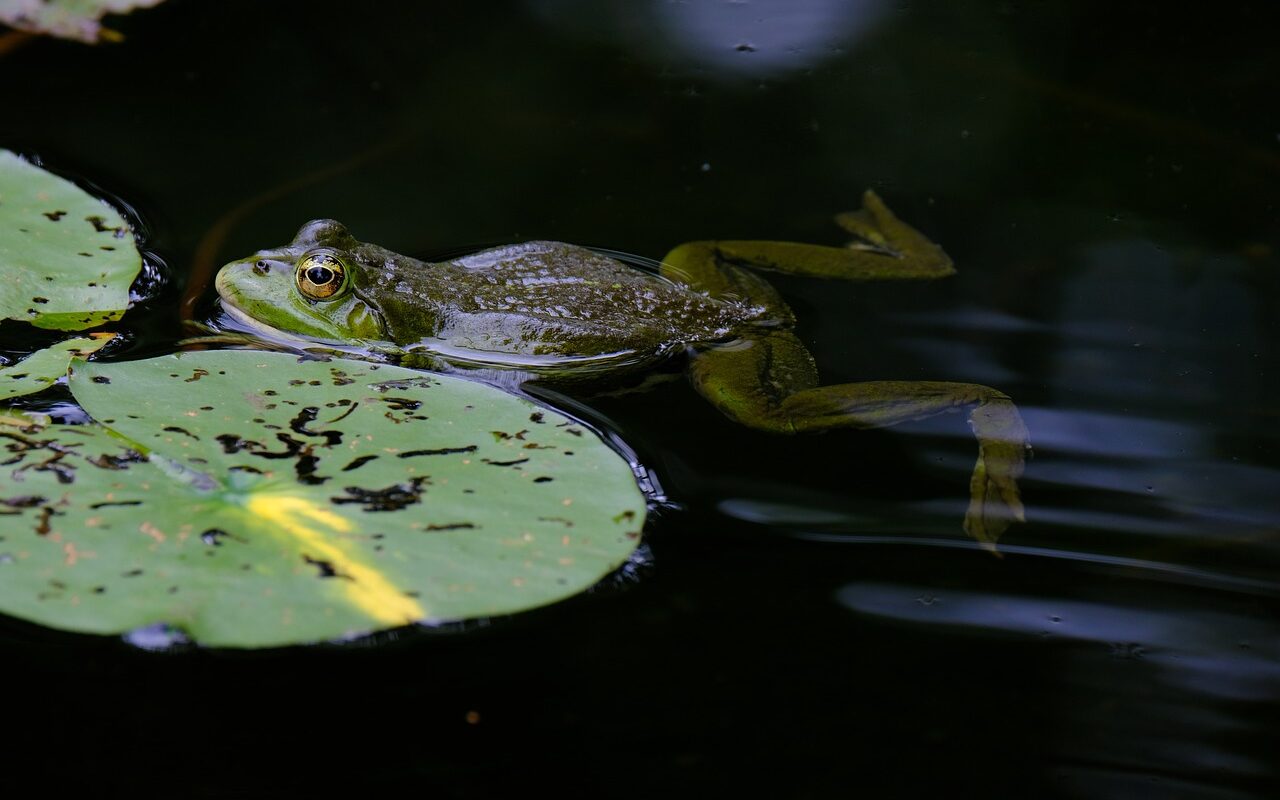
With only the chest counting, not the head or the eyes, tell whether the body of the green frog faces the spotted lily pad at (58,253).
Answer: yes

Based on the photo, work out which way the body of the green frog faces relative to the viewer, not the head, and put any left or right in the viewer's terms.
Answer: facing to the left of the viewer

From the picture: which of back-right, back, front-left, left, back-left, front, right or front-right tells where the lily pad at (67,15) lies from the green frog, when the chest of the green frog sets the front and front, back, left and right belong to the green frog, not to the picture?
front-right

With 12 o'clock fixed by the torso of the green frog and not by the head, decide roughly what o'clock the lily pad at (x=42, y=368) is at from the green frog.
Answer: The lily pad is roughly at 11 o'clock from the green frog.

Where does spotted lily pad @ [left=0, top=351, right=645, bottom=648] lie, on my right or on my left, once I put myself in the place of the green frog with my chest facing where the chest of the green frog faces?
on my left
